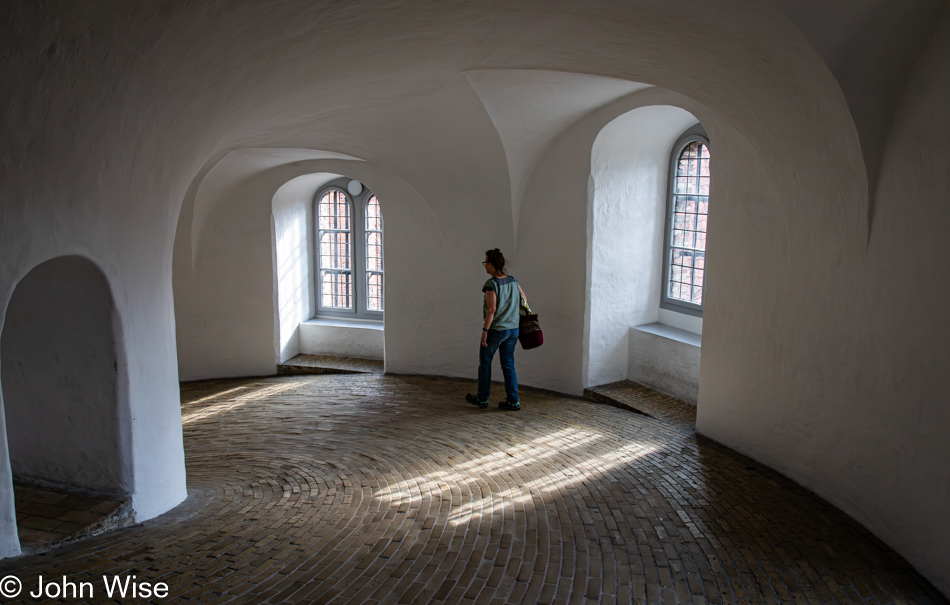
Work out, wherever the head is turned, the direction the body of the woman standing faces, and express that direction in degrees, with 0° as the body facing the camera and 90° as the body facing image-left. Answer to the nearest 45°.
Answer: approximately 135°

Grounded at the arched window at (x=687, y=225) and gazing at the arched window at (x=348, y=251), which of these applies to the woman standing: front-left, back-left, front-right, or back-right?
front-left

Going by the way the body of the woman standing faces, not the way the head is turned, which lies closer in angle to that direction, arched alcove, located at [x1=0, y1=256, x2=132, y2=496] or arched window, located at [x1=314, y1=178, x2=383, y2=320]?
the arched window

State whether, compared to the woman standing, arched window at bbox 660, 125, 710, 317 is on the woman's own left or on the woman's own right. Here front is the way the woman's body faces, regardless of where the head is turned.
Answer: on the woman's own right

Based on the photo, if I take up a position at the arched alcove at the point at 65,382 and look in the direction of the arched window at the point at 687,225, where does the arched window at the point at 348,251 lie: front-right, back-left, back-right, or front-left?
front-left

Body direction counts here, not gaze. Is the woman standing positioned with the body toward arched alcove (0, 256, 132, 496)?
no

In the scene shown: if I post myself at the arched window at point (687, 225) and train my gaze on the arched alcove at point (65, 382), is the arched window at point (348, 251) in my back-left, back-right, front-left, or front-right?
front-right

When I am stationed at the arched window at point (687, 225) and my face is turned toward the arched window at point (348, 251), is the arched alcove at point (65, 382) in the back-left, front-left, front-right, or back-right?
front-left

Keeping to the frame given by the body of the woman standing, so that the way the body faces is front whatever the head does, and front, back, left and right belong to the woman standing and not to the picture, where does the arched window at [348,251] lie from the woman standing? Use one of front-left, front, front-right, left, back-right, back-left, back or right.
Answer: front
